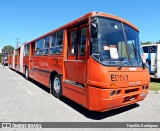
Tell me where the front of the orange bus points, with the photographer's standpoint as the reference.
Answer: facing the viewer and to the right of the viewer
